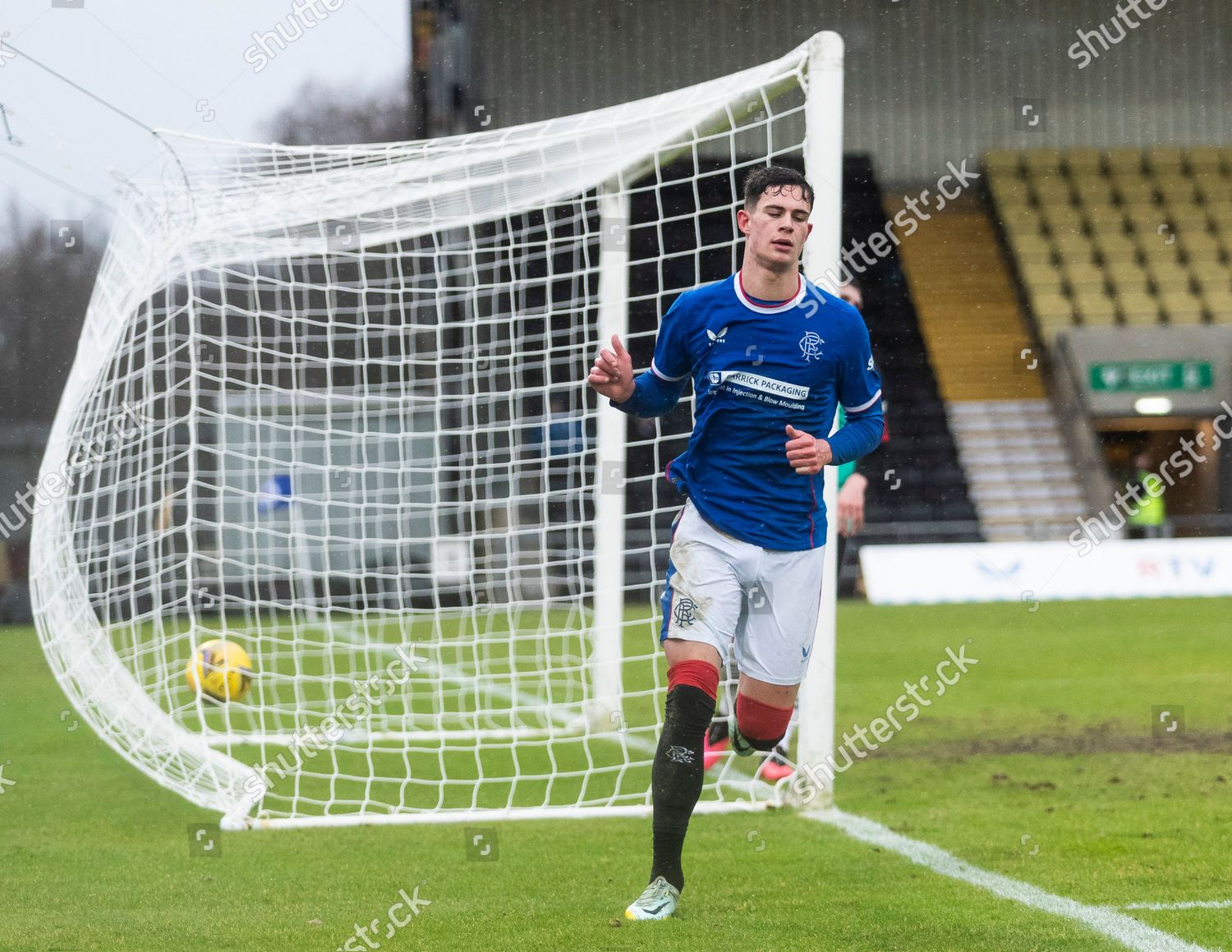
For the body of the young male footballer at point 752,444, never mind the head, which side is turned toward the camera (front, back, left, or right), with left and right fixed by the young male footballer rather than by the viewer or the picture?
front

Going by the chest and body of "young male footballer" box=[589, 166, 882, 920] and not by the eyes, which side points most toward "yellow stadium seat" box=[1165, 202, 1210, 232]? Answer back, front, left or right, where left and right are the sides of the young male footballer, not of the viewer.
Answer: back

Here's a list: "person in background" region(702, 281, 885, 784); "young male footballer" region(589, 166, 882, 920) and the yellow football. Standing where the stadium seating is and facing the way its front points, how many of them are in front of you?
3

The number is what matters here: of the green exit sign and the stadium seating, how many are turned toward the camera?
2

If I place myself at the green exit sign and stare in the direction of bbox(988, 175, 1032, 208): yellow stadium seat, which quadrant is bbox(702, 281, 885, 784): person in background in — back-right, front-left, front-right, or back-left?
back-left

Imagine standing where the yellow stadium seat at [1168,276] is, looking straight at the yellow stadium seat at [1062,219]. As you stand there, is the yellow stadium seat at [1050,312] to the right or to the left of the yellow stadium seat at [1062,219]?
left

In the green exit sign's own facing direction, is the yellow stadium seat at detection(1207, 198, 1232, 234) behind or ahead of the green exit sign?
behind

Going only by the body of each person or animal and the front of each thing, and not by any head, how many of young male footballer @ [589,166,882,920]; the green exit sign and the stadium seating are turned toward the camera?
3
